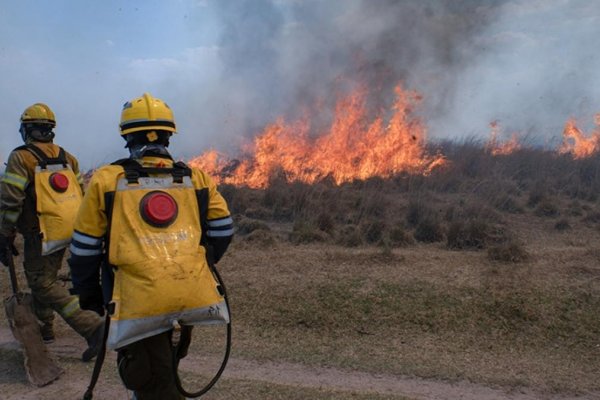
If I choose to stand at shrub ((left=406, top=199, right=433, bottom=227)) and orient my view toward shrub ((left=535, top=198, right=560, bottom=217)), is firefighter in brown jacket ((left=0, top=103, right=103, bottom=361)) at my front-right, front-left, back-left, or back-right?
back-right

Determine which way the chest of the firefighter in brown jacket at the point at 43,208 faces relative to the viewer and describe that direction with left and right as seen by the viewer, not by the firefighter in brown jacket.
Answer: facing away from the viewer and to the left of the viewer

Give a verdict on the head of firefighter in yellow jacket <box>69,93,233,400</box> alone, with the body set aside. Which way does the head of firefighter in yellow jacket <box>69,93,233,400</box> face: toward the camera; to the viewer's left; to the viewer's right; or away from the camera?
away from the camera

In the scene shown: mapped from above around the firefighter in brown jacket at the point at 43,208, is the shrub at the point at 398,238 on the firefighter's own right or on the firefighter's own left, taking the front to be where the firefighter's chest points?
on the firefighter's own right

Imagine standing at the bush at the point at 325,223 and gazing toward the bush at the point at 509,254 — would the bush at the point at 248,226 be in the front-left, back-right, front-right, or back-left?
back-right

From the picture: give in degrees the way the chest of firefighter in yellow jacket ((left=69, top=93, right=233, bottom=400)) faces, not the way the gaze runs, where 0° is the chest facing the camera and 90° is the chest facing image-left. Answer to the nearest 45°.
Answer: approximately 180°
